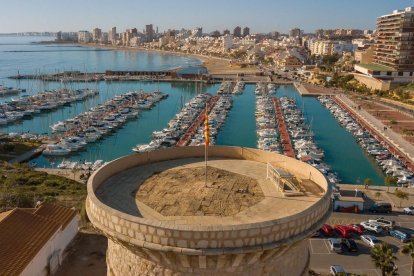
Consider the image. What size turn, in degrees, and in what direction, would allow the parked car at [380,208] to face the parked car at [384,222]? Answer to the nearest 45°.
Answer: approximately 90° to its left

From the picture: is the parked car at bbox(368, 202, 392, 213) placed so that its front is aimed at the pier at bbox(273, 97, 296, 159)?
no

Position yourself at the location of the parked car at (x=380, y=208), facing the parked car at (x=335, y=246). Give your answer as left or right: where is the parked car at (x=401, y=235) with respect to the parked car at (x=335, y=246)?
left

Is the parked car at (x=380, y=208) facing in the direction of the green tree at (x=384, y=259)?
no

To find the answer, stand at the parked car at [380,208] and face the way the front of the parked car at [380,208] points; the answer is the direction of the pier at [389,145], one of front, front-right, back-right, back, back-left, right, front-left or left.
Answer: right

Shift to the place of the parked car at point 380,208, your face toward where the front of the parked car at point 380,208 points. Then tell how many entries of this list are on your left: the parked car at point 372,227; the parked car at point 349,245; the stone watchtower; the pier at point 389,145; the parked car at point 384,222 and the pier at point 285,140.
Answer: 4

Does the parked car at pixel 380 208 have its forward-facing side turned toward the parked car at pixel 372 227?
no

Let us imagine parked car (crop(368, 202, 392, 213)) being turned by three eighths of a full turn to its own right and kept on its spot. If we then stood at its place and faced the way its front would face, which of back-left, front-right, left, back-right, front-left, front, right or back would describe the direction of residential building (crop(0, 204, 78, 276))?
back

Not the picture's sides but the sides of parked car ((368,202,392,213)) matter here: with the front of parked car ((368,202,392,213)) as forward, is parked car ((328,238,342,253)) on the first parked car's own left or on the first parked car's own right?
on the first parked car's own left

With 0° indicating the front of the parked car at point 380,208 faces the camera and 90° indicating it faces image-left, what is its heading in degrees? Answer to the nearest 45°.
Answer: approximately 90°

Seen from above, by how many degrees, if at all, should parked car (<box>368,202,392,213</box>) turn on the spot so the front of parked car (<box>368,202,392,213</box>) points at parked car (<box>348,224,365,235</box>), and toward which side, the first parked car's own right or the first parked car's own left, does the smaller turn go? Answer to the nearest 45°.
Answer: approximately 90° to the first parked car's own left

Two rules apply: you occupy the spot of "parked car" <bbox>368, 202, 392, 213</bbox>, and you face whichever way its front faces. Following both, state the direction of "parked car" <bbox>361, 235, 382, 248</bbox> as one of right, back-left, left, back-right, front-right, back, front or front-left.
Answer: left

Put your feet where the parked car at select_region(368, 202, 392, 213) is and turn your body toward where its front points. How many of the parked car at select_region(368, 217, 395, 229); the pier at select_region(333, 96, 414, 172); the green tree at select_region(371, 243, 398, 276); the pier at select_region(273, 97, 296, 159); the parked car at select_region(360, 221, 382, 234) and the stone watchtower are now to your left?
4

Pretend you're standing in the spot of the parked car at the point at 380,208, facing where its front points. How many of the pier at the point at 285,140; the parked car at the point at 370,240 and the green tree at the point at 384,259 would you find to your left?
2

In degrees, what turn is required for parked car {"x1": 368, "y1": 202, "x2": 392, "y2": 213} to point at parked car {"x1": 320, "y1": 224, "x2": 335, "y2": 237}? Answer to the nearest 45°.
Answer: approximately 45° to its left

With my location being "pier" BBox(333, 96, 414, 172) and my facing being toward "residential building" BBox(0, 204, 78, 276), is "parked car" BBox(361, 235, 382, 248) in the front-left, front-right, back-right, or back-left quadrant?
front-left

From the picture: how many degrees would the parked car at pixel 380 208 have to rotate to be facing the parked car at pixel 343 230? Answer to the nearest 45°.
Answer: approximately 90° to its left

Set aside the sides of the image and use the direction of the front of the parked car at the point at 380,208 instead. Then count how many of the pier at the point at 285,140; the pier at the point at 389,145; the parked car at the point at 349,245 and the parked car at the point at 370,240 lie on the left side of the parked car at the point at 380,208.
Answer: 2
